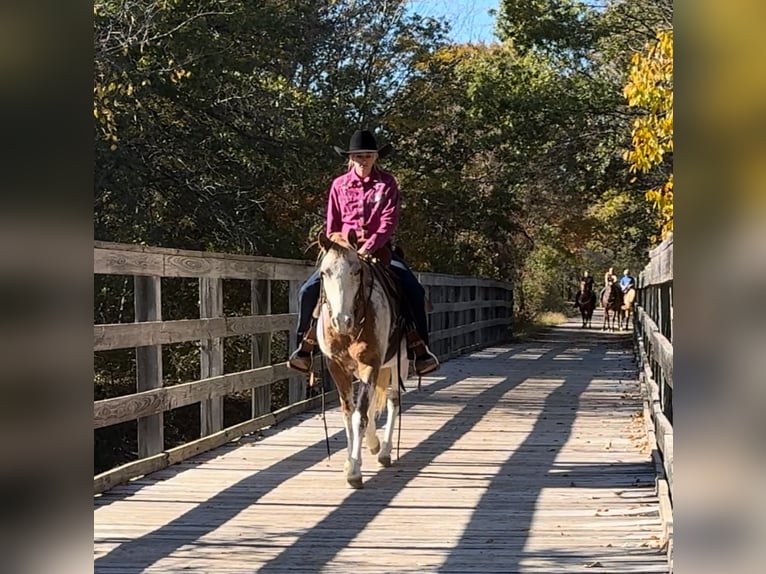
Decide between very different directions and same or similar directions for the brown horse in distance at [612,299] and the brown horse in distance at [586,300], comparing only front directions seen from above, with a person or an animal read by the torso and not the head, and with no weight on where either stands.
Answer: same or similar directions

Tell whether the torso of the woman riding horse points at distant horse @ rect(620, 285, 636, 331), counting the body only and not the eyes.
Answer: no

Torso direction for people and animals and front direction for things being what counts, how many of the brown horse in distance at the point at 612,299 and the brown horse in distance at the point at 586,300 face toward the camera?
2

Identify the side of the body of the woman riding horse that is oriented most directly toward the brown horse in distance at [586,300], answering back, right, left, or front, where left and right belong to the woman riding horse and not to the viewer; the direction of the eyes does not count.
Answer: back

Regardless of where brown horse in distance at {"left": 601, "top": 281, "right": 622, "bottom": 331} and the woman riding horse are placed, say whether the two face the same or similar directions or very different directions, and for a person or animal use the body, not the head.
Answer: same or similar directions

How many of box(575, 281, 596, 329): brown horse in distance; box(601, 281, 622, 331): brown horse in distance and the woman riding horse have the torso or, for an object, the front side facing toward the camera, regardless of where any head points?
3

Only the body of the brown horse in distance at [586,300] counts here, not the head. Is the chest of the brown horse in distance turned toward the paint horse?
yes

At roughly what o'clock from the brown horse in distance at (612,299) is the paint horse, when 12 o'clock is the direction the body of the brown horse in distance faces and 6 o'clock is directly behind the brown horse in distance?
The paint horse is roughly at 12 o'clock from the brown horse in distance.

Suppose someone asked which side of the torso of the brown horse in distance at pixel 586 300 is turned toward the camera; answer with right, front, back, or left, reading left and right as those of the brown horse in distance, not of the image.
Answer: front

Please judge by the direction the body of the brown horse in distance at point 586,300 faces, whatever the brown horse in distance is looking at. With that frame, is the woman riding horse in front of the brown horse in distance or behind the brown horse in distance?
in front

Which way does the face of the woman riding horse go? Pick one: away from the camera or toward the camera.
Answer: toward the camera

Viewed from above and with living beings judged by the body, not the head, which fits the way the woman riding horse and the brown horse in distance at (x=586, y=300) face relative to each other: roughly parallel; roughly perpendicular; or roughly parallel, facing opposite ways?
roughly parallel

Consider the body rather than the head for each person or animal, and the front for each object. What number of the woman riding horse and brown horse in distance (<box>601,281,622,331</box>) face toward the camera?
2

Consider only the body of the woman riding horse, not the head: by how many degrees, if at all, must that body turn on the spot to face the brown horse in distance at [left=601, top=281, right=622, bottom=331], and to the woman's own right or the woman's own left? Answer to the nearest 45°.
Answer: approximately 180°
